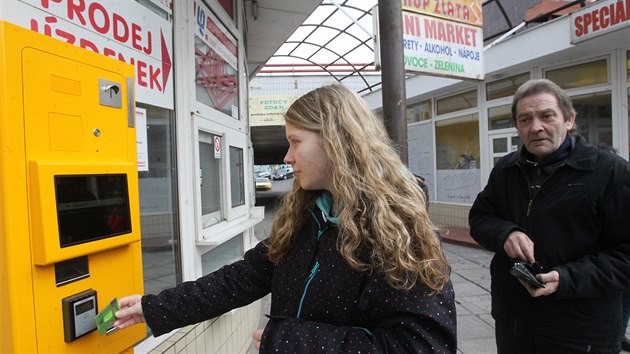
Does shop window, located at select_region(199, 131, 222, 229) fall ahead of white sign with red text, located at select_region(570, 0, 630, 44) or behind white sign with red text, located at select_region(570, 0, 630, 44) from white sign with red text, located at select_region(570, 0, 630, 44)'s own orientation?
ahead

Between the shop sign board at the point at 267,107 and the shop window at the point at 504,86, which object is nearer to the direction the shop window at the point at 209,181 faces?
the shop window

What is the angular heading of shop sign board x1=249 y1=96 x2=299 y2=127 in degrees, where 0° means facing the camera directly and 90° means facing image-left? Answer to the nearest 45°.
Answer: approximately 0°

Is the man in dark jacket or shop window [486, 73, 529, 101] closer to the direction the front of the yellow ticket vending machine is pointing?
the man in dark jacket

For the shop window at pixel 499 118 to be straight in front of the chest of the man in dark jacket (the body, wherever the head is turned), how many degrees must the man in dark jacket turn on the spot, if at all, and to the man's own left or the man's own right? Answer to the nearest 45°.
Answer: approximately 135° to the man's own right
